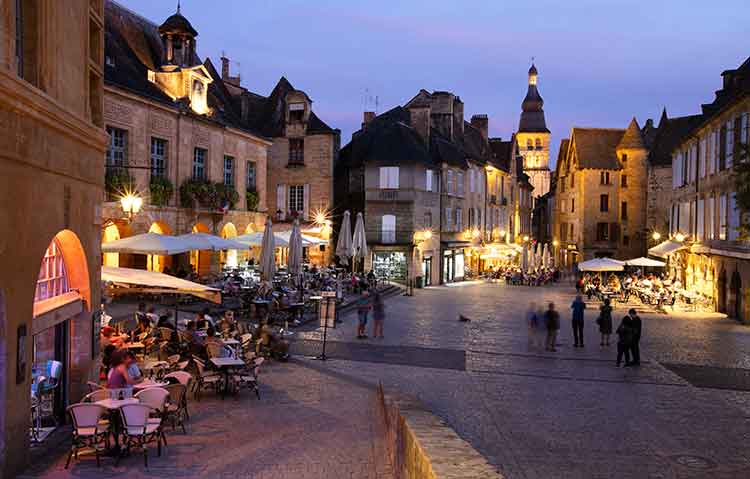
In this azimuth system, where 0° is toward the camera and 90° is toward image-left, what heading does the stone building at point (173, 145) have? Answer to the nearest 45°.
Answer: approximately 315°

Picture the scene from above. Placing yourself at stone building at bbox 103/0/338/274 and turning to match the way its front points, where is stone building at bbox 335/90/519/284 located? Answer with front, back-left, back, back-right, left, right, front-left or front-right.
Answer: left

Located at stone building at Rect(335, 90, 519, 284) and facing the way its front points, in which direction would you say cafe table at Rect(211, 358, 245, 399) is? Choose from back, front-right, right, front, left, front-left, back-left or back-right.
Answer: front-right

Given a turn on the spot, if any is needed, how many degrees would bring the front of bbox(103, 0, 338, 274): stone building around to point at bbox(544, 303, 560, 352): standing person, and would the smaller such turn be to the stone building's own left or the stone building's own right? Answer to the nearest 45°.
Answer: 0° — it already faces them

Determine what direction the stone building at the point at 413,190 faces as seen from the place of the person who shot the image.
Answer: facing the viewer and to the right of the viewer

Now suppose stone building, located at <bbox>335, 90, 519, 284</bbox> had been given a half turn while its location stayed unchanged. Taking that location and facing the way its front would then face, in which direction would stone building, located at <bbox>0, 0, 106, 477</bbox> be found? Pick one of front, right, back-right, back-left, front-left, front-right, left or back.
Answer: back-left

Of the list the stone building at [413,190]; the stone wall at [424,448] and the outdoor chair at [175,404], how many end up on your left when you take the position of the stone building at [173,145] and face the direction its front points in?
1

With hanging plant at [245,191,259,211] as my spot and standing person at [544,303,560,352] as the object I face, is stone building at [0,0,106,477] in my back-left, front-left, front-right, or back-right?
front-right

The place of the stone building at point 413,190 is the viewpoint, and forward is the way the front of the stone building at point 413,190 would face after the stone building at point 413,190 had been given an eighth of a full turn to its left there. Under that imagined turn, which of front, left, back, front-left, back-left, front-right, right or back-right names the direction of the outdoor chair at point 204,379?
right

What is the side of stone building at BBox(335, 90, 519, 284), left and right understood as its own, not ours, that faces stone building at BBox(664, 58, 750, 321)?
front

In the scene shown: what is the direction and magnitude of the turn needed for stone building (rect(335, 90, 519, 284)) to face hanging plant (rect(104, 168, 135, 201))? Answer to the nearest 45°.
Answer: approximately 90° to its right

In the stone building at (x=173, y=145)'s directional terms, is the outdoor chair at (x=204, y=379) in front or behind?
in front

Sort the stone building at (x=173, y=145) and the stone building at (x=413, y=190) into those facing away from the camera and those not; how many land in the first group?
0

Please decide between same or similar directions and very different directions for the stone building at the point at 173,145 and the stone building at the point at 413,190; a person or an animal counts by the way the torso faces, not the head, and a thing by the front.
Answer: same or similar directions

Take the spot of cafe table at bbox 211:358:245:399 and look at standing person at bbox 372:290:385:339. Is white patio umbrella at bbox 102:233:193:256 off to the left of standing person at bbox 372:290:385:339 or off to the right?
left

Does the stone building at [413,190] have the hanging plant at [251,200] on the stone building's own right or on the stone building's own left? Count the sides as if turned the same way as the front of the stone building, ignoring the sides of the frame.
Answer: on the stone building's own right

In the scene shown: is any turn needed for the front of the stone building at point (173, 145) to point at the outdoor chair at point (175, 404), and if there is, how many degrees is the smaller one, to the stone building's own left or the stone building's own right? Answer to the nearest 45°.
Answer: approximately 45° to the stone building's own right

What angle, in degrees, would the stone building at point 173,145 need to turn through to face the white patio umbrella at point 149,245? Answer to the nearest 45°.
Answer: approximately 45° to its right

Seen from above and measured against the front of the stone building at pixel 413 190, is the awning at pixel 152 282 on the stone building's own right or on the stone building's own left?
on the stone building's own right
